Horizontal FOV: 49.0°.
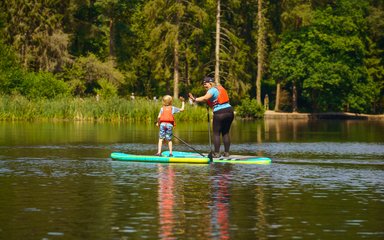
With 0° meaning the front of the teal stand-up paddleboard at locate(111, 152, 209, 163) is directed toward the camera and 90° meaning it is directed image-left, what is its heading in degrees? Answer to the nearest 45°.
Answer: approximately 90°
